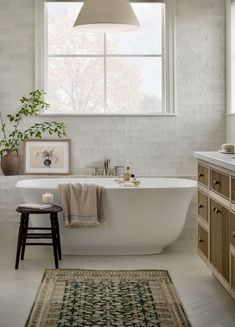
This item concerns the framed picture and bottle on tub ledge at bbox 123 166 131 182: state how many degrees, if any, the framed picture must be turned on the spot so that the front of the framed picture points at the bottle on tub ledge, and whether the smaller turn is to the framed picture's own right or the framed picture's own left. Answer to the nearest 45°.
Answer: approximately 45° to the framed picture's own left

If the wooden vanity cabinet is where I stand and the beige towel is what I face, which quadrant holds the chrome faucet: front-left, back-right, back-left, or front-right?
front-right

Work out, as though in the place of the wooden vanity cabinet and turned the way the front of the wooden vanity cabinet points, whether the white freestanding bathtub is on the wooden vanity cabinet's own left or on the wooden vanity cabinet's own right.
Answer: on the wooden vanity cabinet's own right

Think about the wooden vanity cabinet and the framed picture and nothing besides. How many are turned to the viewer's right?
0

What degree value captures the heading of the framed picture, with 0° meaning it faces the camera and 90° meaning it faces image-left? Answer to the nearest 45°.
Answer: approximately 0°

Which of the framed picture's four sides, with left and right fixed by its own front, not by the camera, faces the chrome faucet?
left

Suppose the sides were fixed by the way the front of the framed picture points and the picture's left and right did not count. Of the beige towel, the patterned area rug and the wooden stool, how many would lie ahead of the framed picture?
3

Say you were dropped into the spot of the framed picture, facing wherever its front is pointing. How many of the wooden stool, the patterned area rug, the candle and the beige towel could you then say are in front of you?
4

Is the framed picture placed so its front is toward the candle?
yes

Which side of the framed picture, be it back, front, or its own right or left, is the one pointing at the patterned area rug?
front

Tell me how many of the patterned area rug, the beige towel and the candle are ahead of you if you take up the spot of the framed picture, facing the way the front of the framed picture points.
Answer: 3

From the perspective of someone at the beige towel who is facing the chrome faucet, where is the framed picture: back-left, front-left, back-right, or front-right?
front-left

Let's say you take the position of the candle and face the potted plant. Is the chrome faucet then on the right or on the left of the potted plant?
right

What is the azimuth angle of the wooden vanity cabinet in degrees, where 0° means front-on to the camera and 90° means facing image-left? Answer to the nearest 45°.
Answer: approximately 45°
